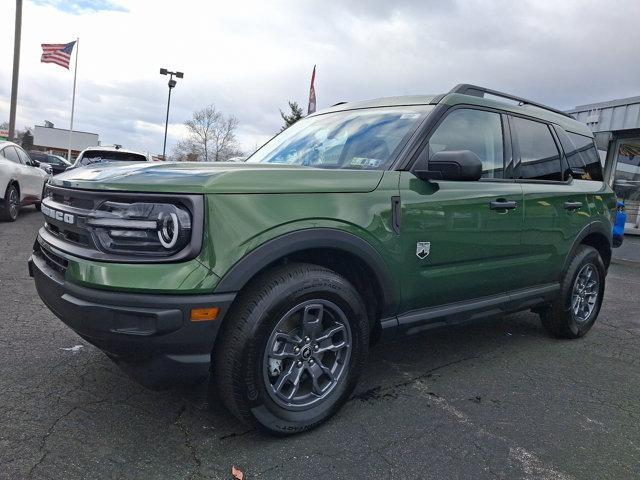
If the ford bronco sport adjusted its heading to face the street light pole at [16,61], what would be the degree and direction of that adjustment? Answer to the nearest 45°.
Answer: approximately 90° to its right

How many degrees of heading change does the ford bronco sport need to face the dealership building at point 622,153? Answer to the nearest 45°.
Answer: approximately 180°

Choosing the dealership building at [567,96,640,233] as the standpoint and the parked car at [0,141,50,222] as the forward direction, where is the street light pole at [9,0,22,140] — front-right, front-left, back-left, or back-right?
front-right

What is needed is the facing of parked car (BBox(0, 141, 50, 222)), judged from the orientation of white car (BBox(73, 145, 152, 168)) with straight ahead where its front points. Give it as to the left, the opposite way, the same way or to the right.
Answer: the opposite way

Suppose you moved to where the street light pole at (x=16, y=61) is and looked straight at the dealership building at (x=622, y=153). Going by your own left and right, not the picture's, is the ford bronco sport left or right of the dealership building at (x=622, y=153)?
right

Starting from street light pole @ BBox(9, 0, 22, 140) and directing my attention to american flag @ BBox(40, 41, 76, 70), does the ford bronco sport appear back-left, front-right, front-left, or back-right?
back-right

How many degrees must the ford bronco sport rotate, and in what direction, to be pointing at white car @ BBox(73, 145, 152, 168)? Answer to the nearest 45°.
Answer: approximately 90° to its right

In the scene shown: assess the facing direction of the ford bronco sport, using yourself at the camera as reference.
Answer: facing the viewer and to the left of the viewer
